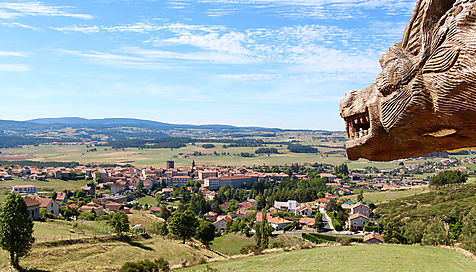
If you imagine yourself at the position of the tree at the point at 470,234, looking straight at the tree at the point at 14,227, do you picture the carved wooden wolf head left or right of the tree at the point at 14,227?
left

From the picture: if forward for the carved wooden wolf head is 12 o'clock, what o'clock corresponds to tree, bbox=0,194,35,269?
The tree is roughly at 1 o'clock from the carved wooden wolf head.

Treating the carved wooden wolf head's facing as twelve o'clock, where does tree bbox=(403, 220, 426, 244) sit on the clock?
The tree is roughly at 3 o'clock from the carved wooden wolf head.

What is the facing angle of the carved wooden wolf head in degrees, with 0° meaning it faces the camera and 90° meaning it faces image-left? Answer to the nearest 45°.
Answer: approximately 90°

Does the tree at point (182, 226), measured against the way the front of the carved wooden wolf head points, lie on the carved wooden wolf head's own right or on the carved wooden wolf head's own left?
on the carved wooden wolf head's own right

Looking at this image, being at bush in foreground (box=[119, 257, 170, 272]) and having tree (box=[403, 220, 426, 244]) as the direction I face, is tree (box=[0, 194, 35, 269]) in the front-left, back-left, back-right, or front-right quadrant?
back-left

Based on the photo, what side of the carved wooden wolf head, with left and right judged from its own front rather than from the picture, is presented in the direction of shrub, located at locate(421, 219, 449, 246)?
right

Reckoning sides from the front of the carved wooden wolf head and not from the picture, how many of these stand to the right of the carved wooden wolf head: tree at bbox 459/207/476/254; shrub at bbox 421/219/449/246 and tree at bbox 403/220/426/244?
3

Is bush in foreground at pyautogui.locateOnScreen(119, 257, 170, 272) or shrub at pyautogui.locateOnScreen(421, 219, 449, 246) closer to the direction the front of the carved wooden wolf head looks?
the bush in foreground

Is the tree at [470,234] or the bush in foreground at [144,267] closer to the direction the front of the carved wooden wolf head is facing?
the bush in foreground

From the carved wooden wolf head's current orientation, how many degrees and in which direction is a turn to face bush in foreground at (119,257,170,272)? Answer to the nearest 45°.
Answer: approximately 45° to its right
